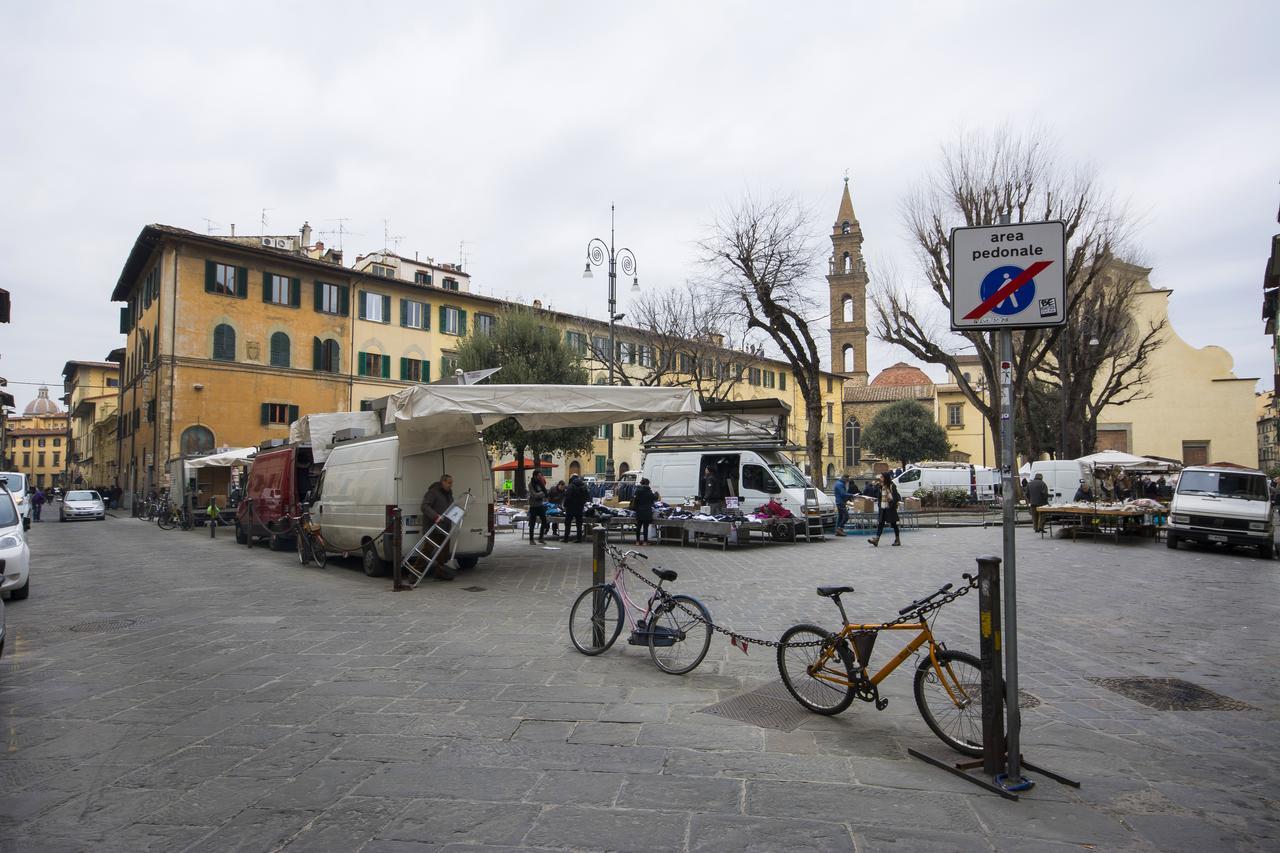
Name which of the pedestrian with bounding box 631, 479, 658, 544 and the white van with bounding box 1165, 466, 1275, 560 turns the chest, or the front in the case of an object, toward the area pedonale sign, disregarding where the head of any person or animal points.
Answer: the white van

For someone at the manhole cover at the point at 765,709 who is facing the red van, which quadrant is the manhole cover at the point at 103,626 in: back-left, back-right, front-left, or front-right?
front-left

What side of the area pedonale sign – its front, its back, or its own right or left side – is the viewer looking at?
front

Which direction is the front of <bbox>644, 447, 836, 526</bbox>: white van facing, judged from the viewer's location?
facing the viewer and to the right of the viewer

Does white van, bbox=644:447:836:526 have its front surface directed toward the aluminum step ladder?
no

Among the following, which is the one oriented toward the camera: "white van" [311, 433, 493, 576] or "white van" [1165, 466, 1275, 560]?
"white van" [1165, 466, 1275, 560]

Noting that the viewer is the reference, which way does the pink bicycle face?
facing away from the viewer and to the left of the viewer

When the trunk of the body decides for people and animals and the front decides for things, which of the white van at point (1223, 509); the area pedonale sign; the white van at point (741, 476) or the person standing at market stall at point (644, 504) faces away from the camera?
the person standing at market stall

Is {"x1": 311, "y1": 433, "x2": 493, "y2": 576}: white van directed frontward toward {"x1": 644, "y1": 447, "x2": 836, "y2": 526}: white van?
no

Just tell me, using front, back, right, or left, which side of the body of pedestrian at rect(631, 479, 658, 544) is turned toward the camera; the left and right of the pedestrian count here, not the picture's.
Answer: back

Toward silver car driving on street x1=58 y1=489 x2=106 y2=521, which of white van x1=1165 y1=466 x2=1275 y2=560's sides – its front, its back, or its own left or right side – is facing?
right

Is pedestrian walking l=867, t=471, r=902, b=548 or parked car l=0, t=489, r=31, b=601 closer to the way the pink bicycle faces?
the parked car

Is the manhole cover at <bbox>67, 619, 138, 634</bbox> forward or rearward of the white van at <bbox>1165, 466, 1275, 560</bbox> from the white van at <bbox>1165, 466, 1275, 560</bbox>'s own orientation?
forward

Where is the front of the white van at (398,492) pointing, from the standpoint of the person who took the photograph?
facing away from the viewer and to the left of the viewer

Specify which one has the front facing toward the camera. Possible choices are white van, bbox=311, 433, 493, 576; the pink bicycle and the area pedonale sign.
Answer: the area pedonale sign

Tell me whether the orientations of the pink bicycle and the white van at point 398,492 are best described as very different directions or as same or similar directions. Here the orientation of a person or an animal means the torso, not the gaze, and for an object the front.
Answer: same or similar directions
